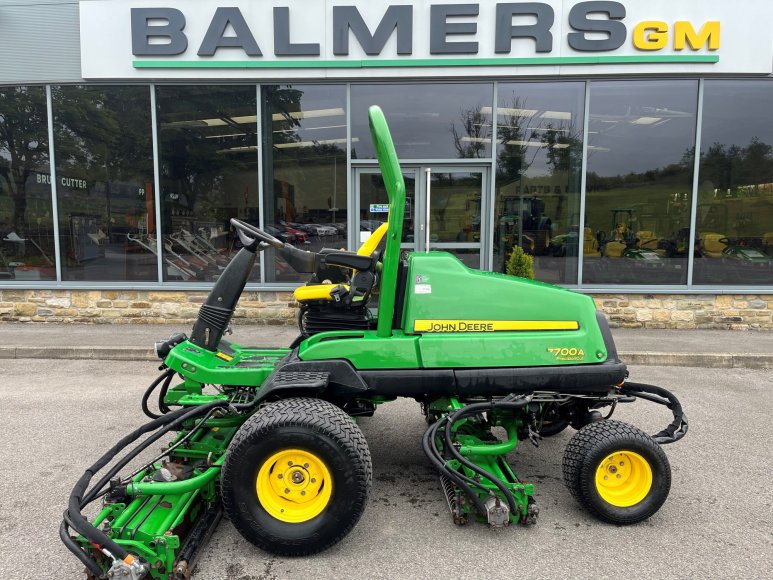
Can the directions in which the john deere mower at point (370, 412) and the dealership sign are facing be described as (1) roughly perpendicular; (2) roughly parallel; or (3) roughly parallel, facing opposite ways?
roughly perpendicular

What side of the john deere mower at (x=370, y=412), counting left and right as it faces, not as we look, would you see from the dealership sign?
right

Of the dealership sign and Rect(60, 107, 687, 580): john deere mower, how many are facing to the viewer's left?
1

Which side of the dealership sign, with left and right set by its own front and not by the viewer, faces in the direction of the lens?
front

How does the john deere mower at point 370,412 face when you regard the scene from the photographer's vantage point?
facing to the left of the viewer

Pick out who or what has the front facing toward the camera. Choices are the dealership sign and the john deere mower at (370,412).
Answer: the dealership sign

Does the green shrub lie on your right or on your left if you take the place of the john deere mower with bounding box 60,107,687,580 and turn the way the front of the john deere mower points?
on your right

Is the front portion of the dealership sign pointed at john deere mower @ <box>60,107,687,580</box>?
yes
